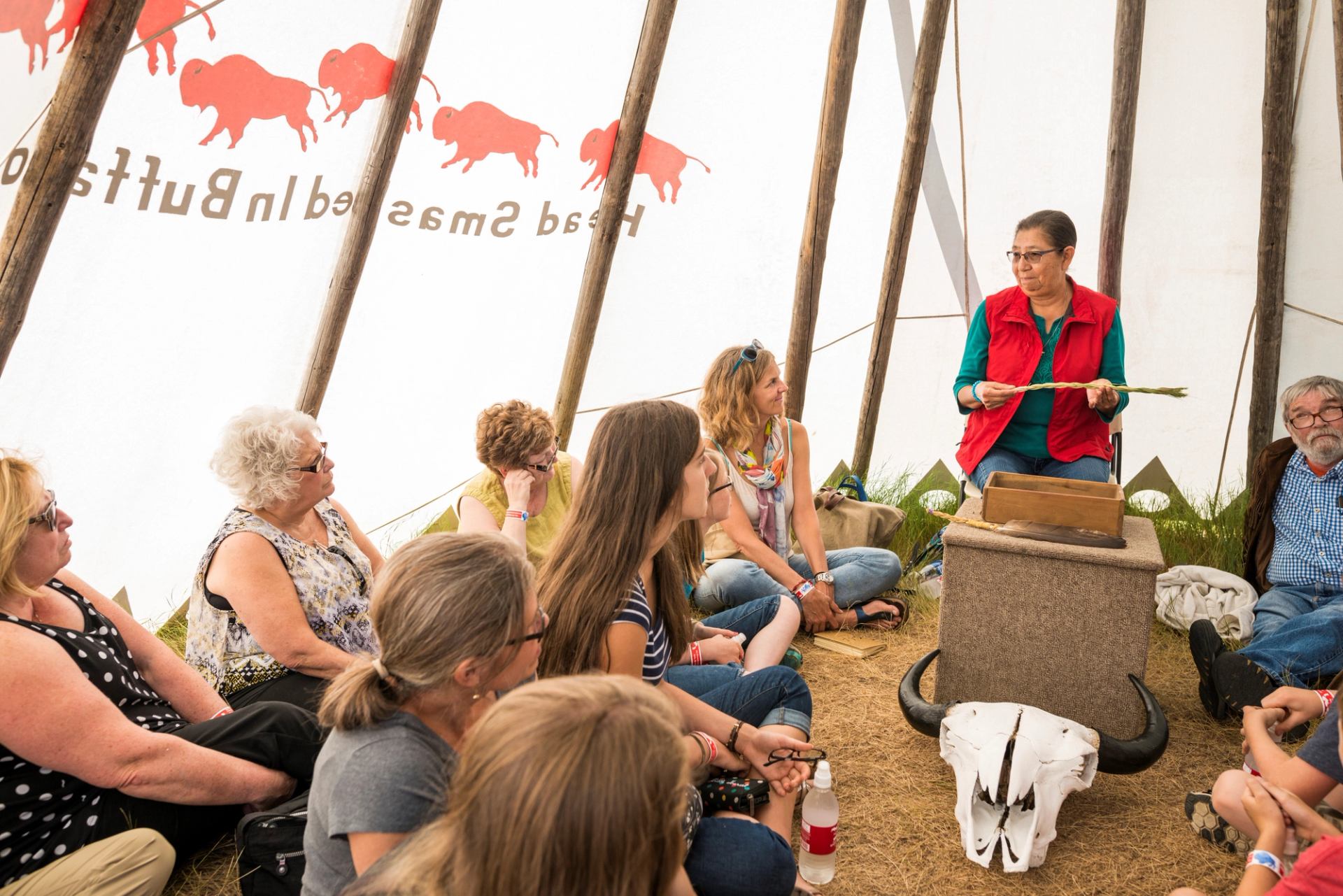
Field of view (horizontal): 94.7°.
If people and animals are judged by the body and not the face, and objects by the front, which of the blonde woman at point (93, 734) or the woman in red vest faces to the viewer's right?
the blonde woman

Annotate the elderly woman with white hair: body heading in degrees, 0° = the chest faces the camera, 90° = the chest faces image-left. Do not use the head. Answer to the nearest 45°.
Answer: approximately 315°

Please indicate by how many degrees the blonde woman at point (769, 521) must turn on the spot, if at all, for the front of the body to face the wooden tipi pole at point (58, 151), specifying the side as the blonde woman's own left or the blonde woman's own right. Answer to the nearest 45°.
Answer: approximately 90° to the blonde woman's own right

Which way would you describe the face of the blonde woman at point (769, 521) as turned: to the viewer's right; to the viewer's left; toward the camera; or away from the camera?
to the viewer's right

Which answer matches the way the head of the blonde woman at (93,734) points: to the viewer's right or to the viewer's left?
to the viewer's right

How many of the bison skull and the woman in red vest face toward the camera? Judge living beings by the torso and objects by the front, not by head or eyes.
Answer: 2

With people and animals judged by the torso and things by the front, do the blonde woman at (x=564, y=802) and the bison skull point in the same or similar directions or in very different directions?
very different directions

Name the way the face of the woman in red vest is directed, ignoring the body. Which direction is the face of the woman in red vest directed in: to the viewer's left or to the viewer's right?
to the viewer's left

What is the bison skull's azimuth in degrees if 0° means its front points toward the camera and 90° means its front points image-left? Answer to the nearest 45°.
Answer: approximately 0°

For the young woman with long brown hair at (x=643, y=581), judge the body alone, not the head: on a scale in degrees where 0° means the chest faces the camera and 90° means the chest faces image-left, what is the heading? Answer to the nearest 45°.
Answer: approximately 270°
